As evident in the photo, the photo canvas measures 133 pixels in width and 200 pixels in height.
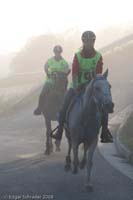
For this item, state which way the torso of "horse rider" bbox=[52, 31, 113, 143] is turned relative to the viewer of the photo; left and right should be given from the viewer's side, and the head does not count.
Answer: facing the viewer

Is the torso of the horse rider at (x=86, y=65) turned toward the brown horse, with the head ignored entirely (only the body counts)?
no

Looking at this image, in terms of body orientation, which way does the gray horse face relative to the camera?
toward the camera

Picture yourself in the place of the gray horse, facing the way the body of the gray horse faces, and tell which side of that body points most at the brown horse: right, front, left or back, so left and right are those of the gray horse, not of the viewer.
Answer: back
